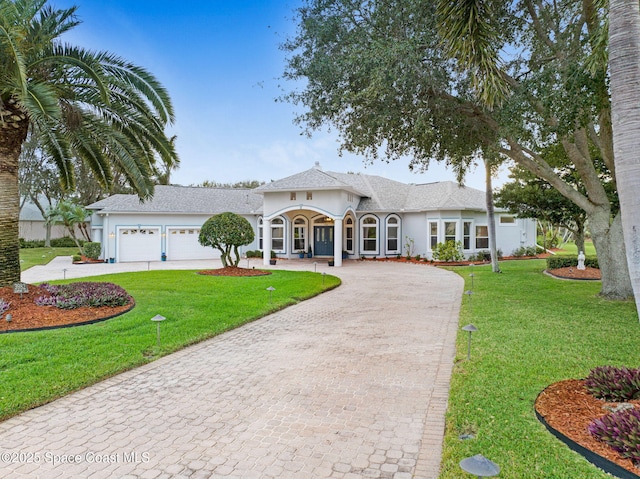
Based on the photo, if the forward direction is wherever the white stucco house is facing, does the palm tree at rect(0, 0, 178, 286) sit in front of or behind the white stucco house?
in front

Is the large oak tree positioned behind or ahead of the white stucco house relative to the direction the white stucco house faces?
ahead

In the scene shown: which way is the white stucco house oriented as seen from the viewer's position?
toward the camera

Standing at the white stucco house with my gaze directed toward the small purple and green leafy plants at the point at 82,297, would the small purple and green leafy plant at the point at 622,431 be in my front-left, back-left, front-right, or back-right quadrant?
front-left

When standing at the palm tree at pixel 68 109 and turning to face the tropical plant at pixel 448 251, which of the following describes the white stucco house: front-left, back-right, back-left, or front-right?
front-left

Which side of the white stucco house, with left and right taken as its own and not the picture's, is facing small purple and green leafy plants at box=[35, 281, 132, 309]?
front

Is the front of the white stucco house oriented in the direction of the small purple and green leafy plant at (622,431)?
yes

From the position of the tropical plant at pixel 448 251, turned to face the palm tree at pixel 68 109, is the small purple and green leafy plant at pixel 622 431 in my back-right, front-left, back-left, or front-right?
front-left

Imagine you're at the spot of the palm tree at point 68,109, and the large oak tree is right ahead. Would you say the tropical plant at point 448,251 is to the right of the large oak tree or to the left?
left

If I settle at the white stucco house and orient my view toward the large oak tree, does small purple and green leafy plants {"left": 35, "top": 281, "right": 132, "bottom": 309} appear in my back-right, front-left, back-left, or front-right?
front-right
